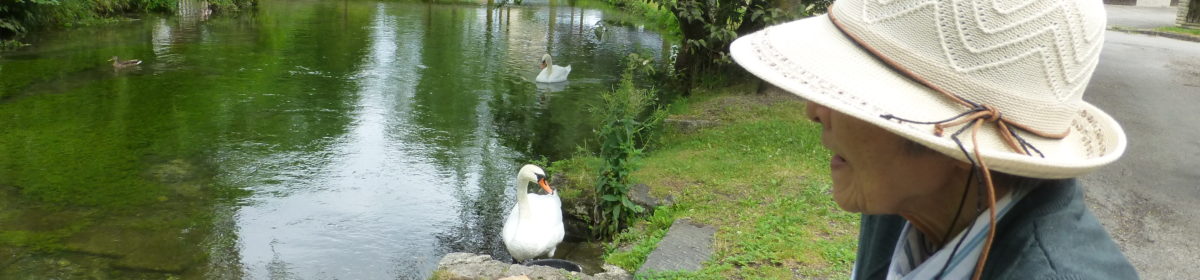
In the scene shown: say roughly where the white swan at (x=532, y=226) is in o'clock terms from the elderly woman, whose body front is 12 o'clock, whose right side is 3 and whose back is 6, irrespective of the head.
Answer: The white swan is roughly at 2 o'clock from the elderly woman.

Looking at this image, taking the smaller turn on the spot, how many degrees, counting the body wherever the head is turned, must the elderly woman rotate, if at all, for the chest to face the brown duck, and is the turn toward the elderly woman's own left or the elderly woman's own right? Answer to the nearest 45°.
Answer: approximately 45° to the elderly woman's own right

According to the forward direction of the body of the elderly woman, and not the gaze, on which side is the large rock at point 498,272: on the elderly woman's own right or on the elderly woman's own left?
on the elderly woman's own right

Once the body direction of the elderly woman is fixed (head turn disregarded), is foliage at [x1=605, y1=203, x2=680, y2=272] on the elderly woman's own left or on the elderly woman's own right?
on the elderly woman's own right

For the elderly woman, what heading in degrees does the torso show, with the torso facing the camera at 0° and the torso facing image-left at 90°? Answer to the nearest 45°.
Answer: approximately 90°

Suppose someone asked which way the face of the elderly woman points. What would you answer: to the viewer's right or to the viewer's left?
to the viewer's left

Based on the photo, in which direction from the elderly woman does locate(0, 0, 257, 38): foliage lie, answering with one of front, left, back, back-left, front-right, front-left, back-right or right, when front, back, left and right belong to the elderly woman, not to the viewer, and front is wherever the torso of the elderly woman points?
front-right

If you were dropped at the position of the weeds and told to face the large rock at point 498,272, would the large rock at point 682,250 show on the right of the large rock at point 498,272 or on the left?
left

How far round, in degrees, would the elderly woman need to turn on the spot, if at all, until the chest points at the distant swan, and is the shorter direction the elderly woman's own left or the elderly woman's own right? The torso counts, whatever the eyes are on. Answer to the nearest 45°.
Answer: approximately 45° to the elderly woman's own right
